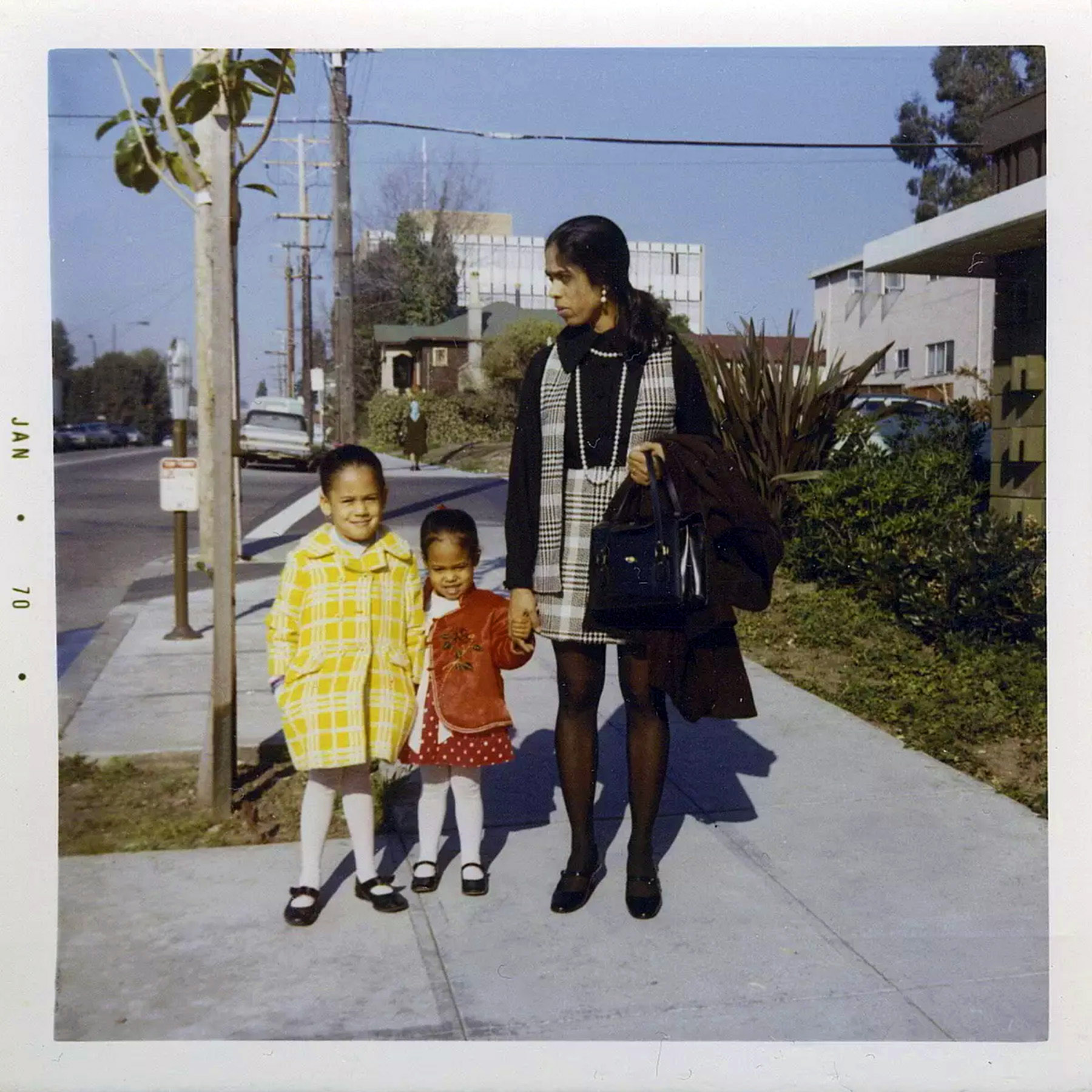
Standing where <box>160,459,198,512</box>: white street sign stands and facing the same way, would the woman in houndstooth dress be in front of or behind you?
in front

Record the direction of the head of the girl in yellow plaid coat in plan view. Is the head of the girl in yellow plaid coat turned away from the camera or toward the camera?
toward the camera

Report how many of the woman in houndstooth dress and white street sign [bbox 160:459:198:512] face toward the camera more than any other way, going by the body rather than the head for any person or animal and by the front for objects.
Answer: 2

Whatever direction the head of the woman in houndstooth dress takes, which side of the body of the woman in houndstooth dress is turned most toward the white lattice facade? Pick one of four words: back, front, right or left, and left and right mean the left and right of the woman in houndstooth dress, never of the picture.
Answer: back

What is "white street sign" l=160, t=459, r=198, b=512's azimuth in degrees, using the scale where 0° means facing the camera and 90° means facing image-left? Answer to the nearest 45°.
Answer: approximately 0°

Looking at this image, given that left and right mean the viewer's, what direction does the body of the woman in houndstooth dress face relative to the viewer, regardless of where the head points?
facing the viewer

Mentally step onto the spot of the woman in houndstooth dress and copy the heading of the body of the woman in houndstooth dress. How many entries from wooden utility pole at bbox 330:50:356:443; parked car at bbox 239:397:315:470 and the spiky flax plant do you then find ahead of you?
0

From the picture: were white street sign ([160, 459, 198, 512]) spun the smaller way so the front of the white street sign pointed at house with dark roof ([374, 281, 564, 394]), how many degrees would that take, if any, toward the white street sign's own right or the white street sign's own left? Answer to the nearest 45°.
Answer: approximately 180°

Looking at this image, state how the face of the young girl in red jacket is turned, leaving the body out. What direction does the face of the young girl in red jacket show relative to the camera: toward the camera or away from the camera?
toward the camera
